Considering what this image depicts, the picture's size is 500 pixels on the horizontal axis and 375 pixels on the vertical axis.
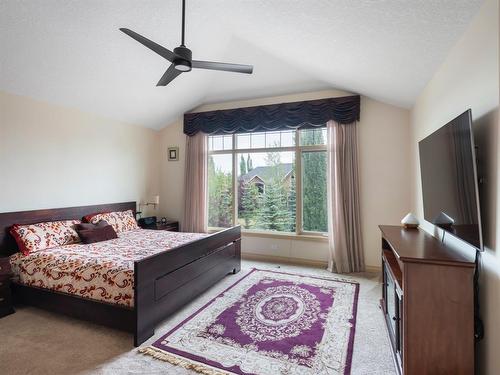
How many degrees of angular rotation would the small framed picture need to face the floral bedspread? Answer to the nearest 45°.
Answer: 0° — it already faces it

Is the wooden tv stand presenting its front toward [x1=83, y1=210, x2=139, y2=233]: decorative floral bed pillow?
yes

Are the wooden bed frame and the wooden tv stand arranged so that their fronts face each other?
yes

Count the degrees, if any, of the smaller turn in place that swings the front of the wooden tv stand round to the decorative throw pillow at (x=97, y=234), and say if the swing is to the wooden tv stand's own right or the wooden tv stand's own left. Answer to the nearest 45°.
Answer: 0° — it already faces it

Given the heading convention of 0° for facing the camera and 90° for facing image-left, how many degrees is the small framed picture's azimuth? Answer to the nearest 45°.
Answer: approximately 0°

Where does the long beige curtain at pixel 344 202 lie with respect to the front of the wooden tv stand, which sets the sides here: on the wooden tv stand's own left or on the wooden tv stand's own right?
on the wooden tv stand's own right

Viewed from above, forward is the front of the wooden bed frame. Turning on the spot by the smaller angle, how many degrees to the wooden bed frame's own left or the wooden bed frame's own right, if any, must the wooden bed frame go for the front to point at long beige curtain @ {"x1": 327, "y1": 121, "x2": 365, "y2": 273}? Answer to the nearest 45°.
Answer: approximately 45° to the wooden bed frame's own left

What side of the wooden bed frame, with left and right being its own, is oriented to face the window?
left

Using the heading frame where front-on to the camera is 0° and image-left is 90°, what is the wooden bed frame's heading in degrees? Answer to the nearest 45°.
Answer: approximately 315°

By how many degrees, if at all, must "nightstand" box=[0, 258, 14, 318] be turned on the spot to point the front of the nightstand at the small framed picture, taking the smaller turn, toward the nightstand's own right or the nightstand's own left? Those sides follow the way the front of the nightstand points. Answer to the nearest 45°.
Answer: approximately 90° to the nightstand's own left

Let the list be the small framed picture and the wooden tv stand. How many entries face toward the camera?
1

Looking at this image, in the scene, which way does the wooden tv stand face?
to the viewer's left
